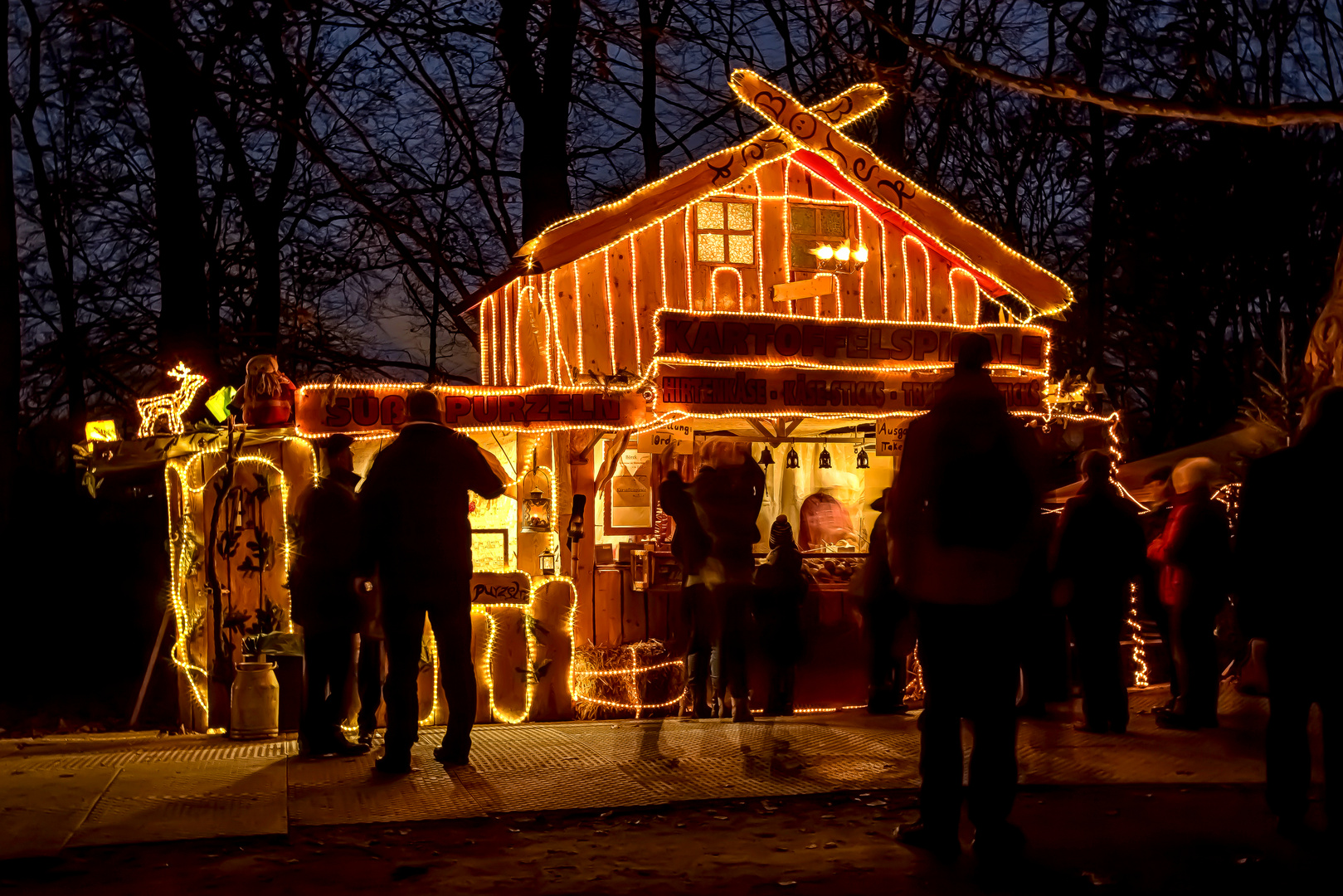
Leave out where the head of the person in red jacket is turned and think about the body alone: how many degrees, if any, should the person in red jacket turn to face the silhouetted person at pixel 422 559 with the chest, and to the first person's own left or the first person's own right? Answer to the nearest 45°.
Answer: approximately 45° to the first person's own left

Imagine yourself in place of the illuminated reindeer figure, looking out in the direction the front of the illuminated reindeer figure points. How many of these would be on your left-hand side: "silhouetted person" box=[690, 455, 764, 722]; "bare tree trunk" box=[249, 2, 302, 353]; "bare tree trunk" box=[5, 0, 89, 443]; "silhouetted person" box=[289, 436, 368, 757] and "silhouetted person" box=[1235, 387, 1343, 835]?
2

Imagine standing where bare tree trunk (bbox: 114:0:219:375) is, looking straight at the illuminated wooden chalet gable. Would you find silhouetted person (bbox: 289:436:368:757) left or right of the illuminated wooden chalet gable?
right

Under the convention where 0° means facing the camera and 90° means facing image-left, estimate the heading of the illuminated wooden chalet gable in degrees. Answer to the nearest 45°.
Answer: approximately 0°

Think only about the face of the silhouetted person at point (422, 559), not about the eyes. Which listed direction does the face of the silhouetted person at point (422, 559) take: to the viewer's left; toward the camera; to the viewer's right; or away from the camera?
away from the camera

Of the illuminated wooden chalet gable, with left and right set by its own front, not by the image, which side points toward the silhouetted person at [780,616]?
front

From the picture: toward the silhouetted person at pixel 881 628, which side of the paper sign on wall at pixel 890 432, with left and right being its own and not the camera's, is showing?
front

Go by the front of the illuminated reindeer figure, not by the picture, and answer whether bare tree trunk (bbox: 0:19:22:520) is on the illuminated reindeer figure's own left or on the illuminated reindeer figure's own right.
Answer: on the illuminated reindeer figure's own left

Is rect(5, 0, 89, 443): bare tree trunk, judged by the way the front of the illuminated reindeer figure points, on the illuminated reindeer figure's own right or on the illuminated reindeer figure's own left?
on the illuminated reindeer figure's own left

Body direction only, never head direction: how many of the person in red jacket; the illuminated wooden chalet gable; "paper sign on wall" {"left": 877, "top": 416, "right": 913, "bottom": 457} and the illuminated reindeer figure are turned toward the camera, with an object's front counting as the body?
2

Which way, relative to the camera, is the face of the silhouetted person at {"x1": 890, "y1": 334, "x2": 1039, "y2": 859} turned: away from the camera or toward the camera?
away from the camera

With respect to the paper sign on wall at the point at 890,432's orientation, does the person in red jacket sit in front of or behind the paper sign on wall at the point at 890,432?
in front

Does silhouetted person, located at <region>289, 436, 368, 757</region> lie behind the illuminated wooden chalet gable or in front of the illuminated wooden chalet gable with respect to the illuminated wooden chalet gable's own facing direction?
in front

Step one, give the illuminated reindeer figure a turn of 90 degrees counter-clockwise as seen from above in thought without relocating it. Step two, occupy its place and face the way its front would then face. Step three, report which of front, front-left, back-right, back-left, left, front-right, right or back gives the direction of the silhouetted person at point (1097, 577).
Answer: back-right
